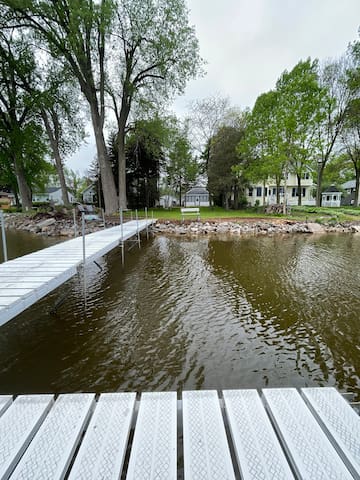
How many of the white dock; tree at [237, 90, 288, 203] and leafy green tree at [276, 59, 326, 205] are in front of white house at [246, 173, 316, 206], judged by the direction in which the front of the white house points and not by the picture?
3

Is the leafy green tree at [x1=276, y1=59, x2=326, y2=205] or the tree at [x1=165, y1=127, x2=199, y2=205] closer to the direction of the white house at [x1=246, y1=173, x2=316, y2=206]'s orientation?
the leafy green tree

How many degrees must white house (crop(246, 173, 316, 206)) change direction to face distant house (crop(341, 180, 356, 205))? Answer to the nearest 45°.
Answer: approximately 135° to its left

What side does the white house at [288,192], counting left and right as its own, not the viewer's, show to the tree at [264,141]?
front

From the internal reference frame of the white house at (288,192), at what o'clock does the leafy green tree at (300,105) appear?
The leafy green tree is roughly at 12 o'clock from the white house.

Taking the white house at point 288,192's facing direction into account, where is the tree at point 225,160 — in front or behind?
in front

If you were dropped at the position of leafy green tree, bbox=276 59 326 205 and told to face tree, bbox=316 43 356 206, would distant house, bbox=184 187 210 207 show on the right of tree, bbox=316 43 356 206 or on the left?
left

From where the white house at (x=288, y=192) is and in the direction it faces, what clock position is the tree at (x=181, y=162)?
The tree is roughly at 2 o'clock from the white house.

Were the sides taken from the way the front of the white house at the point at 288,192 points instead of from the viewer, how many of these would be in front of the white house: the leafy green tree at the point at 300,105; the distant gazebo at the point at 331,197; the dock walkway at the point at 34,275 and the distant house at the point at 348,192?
2

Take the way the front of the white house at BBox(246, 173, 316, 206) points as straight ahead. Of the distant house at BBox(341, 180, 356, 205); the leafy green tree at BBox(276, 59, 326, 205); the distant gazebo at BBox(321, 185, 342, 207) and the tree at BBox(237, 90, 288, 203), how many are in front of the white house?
2

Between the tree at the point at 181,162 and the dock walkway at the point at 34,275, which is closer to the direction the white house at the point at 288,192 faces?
the dock walkway

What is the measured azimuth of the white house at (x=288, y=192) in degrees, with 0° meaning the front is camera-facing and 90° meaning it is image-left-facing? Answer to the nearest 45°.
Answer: approximately 0°

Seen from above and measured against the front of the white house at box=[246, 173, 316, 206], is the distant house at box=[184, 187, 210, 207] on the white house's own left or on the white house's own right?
on the white house's own right
